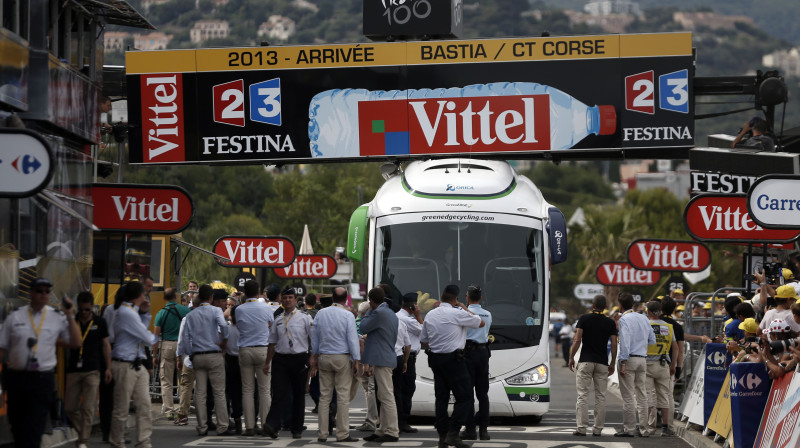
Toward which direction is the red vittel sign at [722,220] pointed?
toward the camera

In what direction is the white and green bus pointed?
toward the camera

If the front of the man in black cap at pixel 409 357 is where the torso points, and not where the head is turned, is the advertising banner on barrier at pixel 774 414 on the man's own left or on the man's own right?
on the man's own right

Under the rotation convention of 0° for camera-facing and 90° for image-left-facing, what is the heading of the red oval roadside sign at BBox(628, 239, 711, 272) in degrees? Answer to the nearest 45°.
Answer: approximately 0°

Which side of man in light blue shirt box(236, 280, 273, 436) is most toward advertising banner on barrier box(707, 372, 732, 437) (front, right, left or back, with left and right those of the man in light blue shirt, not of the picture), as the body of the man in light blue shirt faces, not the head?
right

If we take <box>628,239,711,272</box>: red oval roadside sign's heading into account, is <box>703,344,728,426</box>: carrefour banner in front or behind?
in front

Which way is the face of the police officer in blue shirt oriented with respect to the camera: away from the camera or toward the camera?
away from the camera

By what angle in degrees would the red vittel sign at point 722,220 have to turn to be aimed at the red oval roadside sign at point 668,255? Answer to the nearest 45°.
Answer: approximately 180°

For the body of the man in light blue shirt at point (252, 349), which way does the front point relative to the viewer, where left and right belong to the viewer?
facing away from the viewer

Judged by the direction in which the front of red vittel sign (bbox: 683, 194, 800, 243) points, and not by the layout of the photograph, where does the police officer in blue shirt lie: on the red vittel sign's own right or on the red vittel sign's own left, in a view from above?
on the red vittel sign's own right

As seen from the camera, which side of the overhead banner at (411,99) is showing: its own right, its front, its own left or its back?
front
